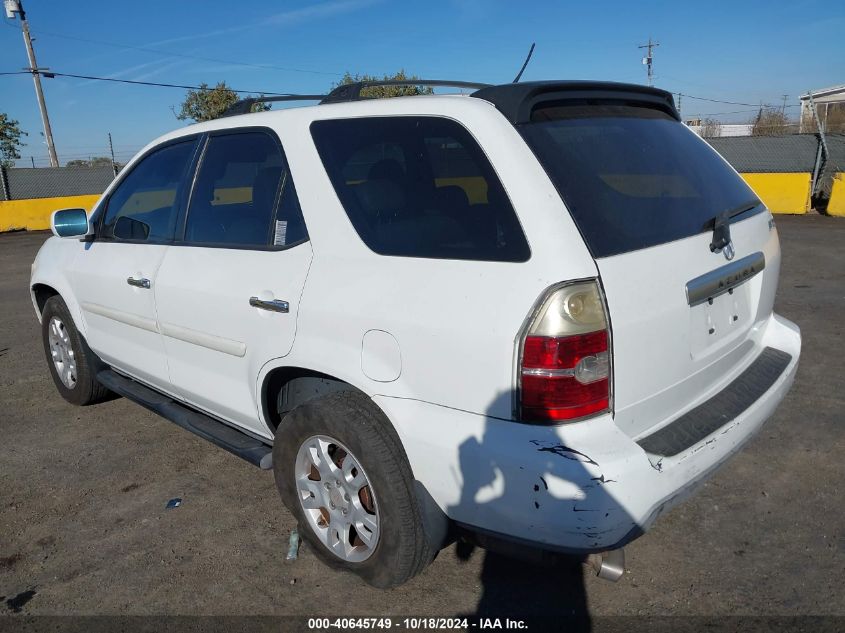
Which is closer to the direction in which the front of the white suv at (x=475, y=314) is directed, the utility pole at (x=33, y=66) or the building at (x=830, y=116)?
the utility pole

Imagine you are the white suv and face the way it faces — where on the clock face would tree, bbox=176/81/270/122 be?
The tree is roughly at 1 o'clock from the white suv.

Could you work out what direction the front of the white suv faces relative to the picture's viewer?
facing away from the viewer and to the left of the viewer

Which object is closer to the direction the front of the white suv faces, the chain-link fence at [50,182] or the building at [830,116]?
the chain-link fence

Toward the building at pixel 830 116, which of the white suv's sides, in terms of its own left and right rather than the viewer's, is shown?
right

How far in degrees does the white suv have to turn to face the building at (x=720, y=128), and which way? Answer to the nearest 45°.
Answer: approximately 90° to its right

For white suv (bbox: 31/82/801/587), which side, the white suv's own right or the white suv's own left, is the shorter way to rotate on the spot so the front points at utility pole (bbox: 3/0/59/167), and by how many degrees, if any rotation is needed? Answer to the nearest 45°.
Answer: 0° — it already faces it

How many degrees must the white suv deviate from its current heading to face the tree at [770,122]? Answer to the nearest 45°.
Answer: approximately 90° to its right

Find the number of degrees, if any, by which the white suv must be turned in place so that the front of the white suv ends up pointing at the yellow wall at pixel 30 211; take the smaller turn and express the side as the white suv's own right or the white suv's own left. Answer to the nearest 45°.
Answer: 0° — it already faces it

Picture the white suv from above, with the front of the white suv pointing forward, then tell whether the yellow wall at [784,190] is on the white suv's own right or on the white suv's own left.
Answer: on the white suv's own right
